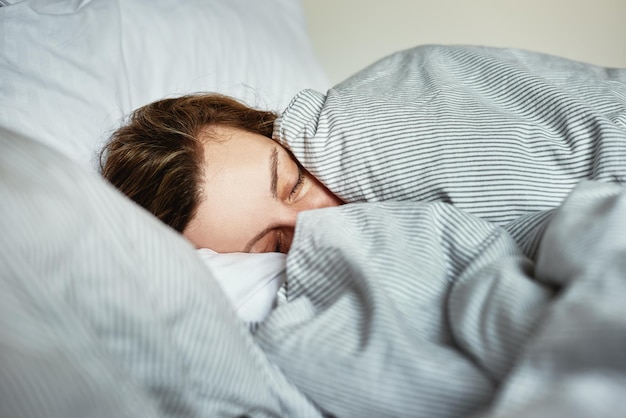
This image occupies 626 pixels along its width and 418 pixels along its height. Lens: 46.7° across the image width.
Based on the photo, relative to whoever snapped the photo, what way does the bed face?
facing to the right of the viewer
